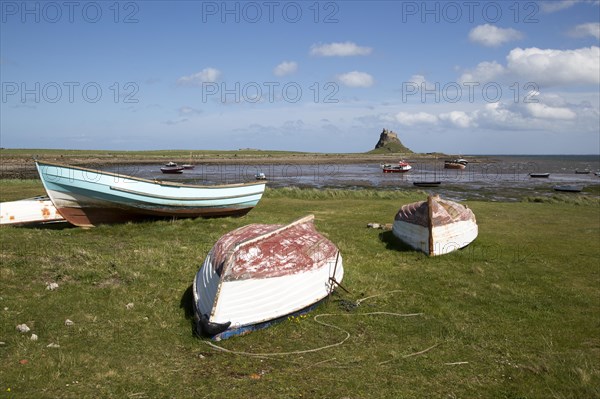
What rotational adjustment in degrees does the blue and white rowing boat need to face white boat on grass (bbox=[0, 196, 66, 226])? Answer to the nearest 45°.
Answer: approximately 45° to its right

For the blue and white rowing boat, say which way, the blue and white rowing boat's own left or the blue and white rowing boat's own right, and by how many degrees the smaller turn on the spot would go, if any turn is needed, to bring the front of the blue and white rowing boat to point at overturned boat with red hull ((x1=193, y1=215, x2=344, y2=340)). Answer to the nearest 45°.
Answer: approximately 90° to the blue and white rowing boat's own left

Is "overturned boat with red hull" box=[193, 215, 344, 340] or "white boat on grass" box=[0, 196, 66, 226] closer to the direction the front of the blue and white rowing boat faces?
the white boat on grass

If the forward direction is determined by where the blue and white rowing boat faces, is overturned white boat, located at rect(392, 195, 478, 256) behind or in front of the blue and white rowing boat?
behind

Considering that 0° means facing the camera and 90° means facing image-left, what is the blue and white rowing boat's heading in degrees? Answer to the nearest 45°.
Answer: approximately 90°

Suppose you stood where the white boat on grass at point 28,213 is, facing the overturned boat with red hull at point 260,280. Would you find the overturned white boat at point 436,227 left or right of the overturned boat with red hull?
left

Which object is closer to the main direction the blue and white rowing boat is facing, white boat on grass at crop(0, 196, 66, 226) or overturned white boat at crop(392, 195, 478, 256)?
the white boat on grass
